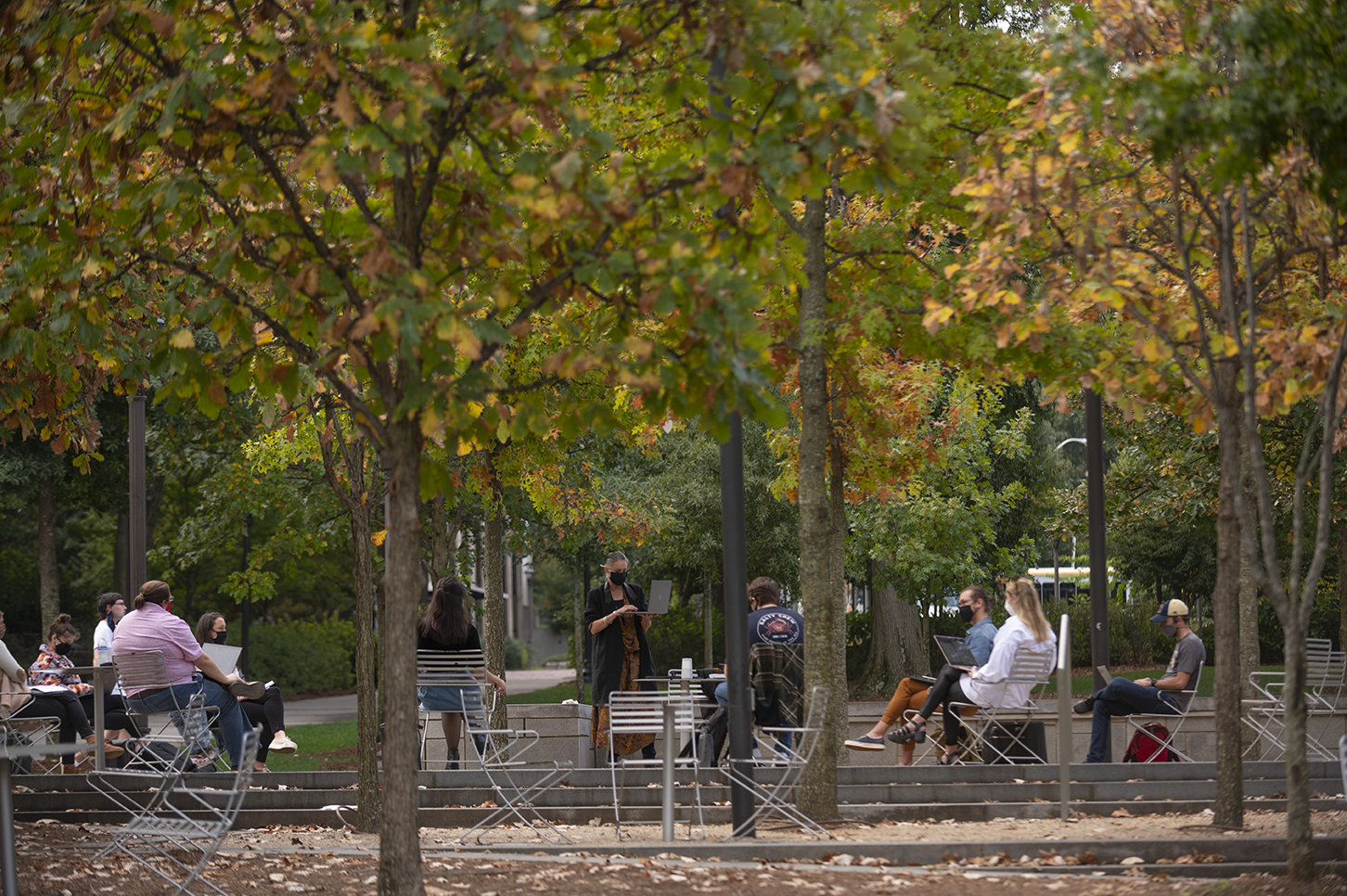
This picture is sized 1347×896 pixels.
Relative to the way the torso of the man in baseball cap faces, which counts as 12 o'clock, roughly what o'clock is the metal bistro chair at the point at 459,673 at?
The metal bistro chair is roughly at 11 o'clock from the man in baseball cap.

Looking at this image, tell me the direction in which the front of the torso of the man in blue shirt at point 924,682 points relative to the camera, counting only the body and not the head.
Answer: to the viewer's left

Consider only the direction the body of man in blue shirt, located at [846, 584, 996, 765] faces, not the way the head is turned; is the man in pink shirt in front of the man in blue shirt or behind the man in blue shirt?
in front

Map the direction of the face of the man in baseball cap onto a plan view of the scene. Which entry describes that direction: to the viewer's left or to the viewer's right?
to the viewer's left

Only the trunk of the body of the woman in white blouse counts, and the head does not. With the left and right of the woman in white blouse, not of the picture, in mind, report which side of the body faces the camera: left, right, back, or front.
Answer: left

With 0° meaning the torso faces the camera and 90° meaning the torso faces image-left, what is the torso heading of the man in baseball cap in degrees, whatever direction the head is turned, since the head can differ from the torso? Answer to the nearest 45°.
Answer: approximately 90°

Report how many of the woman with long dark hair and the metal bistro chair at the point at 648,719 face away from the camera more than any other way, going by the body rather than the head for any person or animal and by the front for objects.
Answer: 2
